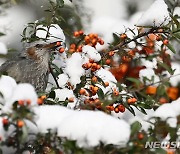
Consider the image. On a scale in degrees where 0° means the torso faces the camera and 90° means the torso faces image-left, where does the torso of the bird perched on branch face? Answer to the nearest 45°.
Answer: approximately 270°
